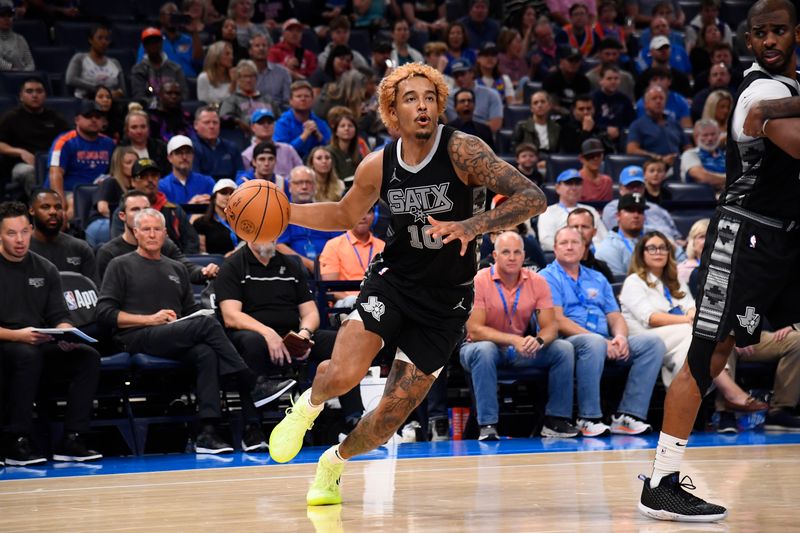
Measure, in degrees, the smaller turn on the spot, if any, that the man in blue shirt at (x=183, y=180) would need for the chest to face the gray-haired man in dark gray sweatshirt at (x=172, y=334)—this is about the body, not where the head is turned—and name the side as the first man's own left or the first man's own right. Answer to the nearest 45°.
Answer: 0° — they already face them

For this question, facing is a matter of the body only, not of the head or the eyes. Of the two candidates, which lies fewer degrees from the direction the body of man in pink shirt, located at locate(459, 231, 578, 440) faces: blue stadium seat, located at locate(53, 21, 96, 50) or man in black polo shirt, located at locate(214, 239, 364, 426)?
the man in black polo shirt

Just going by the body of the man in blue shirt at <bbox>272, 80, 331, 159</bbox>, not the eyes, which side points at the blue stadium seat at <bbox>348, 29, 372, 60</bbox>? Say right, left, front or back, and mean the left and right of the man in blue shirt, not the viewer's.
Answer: back

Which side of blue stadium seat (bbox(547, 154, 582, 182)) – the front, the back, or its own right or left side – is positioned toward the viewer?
front

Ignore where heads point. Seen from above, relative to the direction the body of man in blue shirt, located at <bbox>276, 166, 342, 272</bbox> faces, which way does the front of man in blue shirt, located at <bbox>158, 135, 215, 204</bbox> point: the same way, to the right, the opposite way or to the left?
the same way

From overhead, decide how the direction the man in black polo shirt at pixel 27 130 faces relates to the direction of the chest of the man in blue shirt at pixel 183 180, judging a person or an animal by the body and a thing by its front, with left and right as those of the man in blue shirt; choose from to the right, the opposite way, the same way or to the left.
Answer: the same way

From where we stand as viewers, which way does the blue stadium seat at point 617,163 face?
facing the viewer

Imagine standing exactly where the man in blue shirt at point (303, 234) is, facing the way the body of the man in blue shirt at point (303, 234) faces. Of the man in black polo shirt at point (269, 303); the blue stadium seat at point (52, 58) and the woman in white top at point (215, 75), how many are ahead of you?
1

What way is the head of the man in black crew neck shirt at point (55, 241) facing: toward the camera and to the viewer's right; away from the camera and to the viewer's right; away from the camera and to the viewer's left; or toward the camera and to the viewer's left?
toward the camera and to the viewer's right

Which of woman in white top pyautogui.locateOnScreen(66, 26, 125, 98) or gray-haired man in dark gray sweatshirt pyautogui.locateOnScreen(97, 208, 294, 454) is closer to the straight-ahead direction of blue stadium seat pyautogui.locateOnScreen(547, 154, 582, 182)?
the gray-haired man in dark gray sweatshirt

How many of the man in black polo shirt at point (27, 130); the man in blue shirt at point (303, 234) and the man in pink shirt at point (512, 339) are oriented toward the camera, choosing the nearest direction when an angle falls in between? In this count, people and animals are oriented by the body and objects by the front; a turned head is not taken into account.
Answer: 3

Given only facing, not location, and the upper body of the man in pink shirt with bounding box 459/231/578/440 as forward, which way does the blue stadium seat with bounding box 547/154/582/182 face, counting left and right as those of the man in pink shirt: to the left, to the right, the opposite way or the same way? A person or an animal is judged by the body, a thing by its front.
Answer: the same way

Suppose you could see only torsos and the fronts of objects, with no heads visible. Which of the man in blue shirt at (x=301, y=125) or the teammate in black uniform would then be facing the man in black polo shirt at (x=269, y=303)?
the man in blue shirt

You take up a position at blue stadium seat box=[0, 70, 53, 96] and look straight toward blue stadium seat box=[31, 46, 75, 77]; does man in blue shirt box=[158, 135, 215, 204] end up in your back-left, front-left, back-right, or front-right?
back-right

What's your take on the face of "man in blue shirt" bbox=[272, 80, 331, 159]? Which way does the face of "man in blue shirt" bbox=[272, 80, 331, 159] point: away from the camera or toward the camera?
toward the camera

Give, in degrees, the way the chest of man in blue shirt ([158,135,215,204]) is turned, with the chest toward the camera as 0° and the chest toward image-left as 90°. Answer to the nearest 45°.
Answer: approximately 0°

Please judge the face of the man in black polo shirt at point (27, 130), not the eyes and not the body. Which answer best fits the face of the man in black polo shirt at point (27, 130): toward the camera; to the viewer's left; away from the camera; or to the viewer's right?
toward the camera

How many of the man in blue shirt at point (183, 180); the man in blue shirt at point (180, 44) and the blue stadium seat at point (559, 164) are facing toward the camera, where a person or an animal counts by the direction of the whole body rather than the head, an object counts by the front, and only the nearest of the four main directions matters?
3

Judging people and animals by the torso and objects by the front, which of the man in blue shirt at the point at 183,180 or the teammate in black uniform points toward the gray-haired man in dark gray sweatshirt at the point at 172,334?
the man in blue shirt
